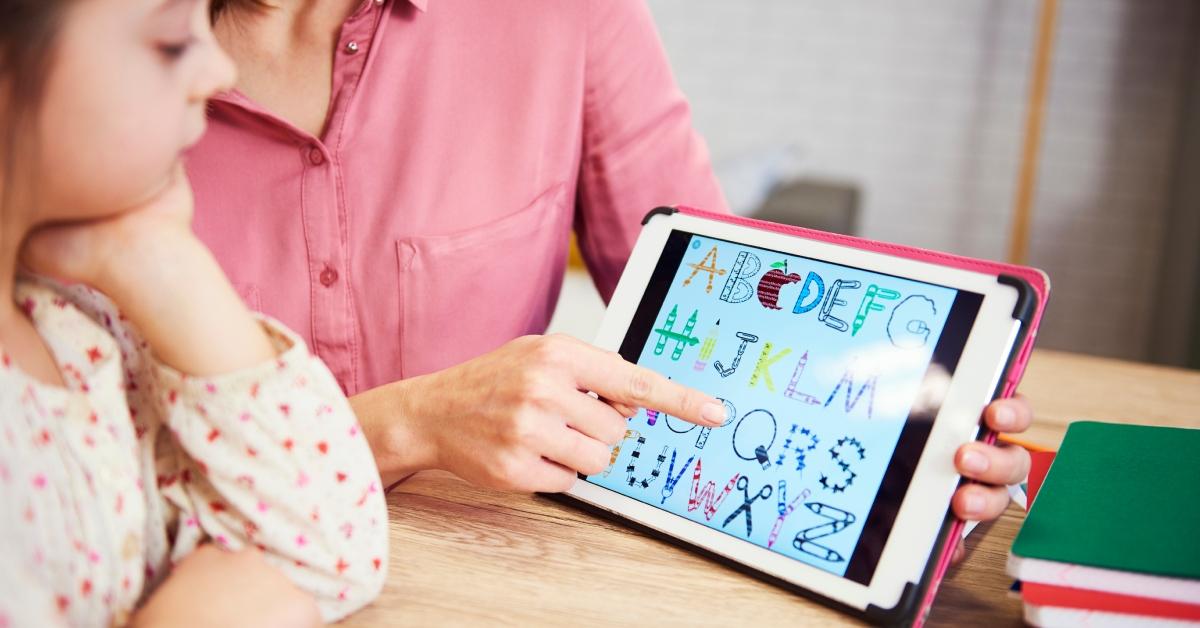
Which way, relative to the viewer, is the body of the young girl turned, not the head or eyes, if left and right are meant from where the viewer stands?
facing the viewer and to the right of the viewer

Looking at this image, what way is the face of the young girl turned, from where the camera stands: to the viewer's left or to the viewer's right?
to the viewer's right
